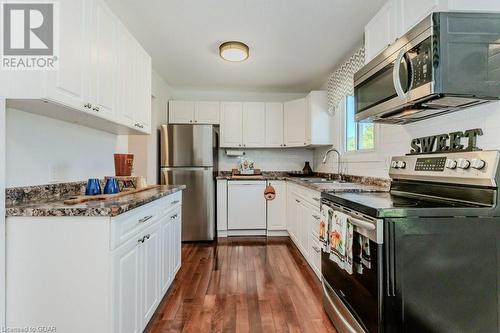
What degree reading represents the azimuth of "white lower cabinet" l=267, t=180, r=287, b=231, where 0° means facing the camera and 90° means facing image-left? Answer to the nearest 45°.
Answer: approximately 0°

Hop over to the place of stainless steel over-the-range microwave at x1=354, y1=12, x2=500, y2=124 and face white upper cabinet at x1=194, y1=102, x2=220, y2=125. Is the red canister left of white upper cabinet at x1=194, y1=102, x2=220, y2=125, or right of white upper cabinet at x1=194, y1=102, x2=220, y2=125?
left

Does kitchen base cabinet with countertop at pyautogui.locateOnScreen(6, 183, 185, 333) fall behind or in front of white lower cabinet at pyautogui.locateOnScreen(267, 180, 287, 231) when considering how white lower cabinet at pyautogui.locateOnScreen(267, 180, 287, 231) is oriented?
in front

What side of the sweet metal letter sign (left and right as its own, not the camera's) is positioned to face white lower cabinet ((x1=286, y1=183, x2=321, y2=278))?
right

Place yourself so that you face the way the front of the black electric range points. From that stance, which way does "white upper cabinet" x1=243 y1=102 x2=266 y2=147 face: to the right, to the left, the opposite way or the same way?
to the left

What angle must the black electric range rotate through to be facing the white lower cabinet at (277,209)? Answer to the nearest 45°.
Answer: approximately 90° to its right

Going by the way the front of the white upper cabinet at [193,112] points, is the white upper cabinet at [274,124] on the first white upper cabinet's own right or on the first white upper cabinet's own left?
on the first white upper cabinet's own left

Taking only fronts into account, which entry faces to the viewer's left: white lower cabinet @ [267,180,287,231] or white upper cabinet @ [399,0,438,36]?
the white upper cabinet

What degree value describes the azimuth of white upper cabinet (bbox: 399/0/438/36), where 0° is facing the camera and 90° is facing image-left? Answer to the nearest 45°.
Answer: approximately 90°

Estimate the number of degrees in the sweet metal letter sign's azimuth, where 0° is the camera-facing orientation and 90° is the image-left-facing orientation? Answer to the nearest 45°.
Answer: approximately 45°

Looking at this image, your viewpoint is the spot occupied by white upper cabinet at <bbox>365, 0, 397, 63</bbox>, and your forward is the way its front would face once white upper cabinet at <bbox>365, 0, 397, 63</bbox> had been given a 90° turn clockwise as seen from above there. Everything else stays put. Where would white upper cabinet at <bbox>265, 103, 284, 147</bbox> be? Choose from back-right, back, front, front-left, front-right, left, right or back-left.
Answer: front
